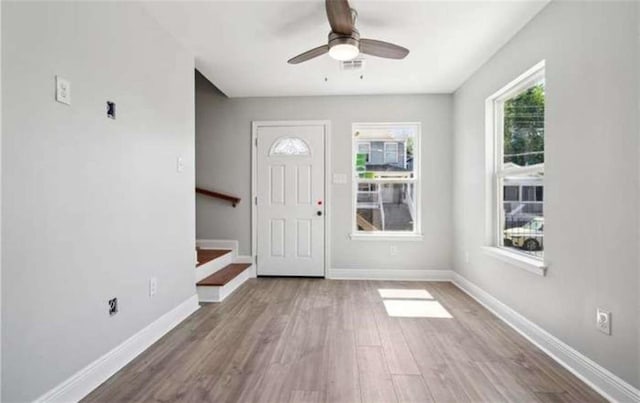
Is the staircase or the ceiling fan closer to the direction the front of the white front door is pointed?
the ceiling fan

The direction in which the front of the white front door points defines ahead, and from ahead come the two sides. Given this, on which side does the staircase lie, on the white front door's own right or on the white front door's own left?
on the white front door's own right

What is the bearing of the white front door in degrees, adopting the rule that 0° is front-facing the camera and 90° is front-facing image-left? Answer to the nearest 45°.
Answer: approximately 0°

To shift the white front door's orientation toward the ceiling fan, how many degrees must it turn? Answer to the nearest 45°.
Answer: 0° — it already faces it
